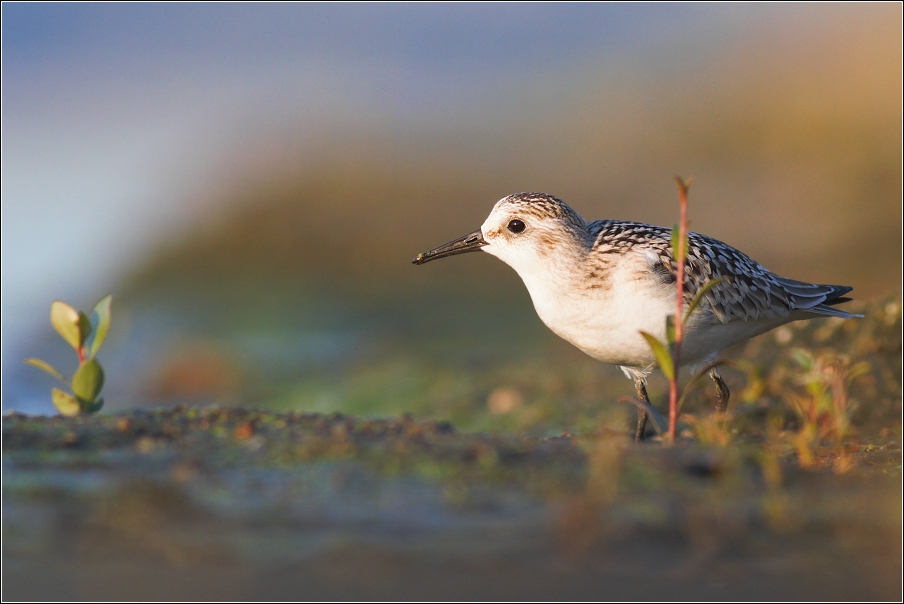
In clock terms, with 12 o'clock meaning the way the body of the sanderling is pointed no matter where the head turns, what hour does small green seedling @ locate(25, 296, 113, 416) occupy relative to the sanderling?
The small green seedling is roughly at 11 o'clock from the sanderling.

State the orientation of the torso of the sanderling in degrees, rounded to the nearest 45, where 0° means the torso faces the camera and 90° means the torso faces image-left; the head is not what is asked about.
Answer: approximately 90°
